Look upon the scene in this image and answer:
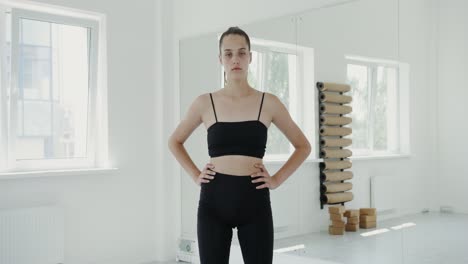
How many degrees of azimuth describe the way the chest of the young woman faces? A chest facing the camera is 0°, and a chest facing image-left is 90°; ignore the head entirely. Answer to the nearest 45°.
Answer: approximately 0°

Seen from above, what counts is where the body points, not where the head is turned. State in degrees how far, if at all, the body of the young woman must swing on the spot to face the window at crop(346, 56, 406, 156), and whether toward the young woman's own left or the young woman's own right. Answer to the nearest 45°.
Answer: approximately 135° to the young woman's own left

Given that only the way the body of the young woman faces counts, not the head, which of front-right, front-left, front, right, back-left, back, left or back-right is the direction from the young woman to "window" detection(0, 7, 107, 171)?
back-right

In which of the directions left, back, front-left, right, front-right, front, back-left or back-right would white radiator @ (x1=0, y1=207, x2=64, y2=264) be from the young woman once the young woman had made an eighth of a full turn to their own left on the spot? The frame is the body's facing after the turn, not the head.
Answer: back
